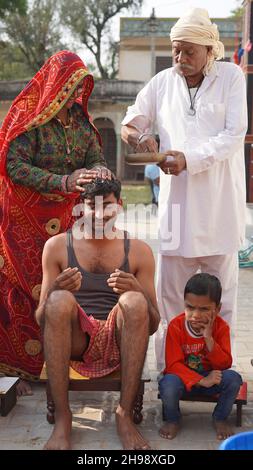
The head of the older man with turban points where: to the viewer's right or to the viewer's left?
to the viewer's left

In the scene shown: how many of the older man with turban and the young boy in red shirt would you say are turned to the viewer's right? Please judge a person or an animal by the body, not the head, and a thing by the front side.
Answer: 0

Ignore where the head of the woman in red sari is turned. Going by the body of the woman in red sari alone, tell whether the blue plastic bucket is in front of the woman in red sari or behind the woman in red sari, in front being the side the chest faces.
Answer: in front

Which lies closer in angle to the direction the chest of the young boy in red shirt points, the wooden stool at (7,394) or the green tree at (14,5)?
the wooden stool

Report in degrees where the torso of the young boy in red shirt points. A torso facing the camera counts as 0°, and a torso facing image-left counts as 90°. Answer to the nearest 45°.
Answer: approximately 0°

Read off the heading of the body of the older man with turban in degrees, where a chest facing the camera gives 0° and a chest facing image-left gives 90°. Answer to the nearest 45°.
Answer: approximately 45°

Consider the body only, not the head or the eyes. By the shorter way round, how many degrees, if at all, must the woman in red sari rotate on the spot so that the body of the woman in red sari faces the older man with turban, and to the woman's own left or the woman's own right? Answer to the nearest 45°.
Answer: approximately 45° to the woman's own left

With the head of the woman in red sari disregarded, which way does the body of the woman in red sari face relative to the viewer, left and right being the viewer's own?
facing the viewer and to the right of the viewer

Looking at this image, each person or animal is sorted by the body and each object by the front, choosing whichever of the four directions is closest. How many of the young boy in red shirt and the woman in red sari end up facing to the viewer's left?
0

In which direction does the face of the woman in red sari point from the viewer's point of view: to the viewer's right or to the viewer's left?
to the viewer's right

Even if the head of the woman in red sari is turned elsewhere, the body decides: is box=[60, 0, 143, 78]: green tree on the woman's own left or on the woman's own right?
on the woman's own left
